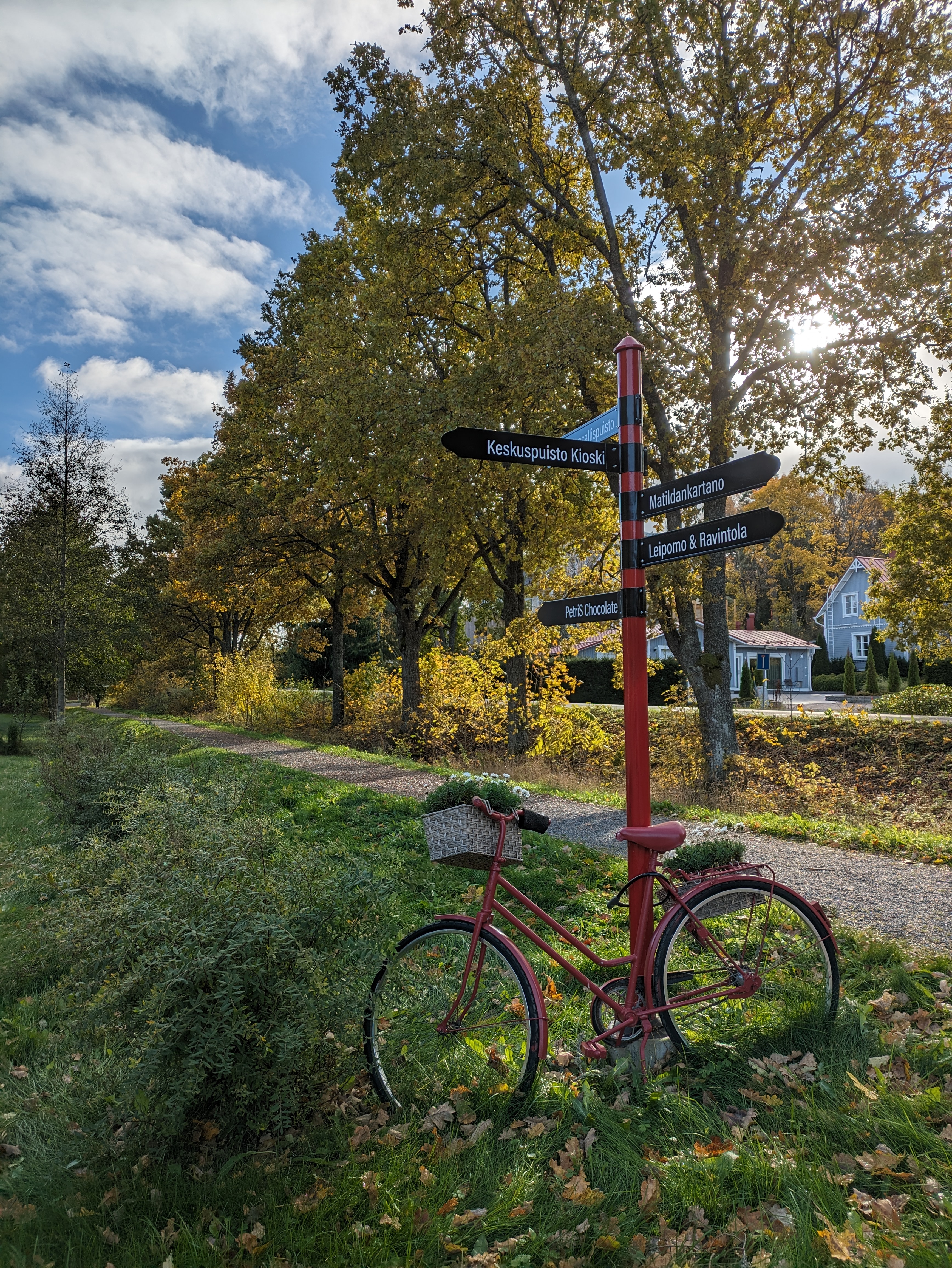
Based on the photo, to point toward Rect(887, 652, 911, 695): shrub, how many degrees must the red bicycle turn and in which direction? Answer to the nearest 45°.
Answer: approximately 135° to its right

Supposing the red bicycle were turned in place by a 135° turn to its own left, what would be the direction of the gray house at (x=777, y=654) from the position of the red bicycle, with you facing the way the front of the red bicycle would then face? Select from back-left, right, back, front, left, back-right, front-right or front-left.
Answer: left

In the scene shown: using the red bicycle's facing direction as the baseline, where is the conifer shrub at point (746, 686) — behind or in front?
behind

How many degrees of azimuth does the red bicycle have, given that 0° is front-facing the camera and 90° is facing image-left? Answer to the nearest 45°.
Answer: approximately 45°

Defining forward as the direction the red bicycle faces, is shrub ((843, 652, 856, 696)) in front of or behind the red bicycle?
behind

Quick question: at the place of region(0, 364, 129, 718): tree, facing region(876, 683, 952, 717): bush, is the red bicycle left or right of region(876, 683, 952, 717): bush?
right
